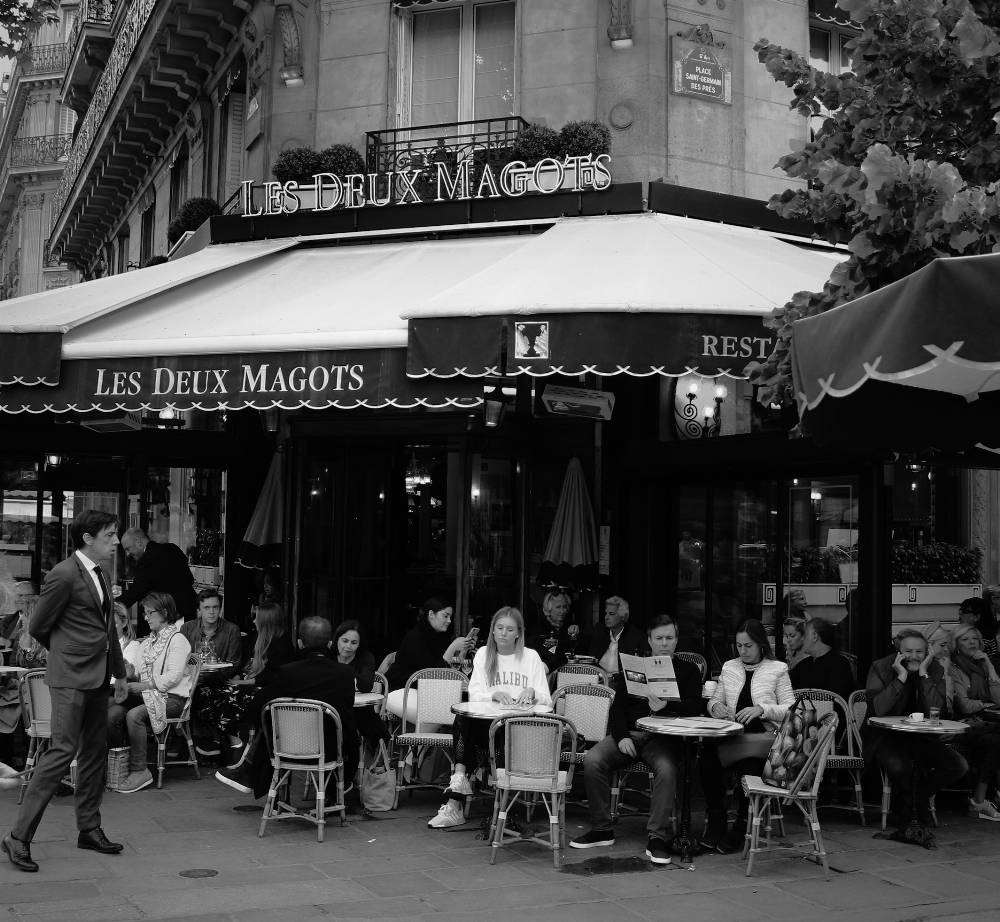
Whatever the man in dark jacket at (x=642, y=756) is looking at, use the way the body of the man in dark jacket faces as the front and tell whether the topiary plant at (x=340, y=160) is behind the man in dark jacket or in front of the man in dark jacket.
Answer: behind

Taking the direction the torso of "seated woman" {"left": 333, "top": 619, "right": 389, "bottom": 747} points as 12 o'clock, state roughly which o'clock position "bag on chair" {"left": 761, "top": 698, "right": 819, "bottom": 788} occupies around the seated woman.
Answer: The bag on chair is roughly at 9 o'clock from the seated woman.

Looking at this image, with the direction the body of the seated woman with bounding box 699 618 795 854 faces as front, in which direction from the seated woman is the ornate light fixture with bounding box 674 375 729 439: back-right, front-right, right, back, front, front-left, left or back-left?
back-right

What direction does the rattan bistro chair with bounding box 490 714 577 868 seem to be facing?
away from the camera

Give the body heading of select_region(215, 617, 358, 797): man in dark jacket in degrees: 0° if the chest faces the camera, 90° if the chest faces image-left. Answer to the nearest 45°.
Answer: approximately 180°

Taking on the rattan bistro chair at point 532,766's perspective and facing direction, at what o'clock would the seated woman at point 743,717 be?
The seated woman is roughly at 2 o'clock from the rattan bistro chair.

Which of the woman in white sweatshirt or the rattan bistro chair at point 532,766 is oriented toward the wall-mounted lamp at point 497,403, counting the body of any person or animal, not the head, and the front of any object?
the rattan bistro chair

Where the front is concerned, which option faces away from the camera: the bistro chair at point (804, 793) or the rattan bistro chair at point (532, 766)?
the rattan bistro chair

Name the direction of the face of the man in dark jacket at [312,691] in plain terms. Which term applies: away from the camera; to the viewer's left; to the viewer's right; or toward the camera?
away from the camera

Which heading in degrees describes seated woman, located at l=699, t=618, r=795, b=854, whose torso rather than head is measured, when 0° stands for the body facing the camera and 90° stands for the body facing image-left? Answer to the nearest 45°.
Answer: approximately 45°

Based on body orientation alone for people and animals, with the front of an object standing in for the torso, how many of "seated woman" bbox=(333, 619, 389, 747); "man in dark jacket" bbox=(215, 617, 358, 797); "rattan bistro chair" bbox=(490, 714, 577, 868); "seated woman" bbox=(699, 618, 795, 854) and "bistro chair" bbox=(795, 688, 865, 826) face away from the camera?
2

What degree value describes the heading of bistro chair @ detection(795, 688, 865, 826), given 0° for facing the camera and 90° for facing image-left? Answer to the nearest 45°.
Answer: approximately 315°

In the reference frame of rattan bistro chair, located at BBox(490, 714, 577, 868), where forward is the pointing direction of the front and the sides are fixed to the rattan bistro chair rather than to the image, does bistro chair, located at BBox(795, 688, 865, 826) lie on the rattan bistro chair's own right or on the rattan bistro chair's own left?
on the rattan bistro chair's own right

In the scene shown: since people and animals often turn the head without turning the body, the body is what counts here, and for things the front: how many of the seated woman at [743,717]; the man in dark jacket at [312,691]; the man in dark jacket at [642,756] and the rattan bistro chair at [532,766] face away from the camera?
2

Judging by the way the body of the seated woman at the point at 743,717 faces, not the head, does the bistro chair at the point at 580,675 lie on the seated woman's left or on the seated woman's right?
on the seated woman's right
